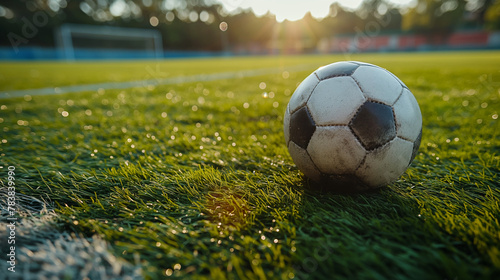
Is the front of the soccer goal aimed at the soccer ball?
yes

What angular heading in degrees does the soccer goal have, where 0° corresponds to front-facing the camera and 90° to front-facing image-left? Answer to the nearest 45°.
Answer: approximately 0°
